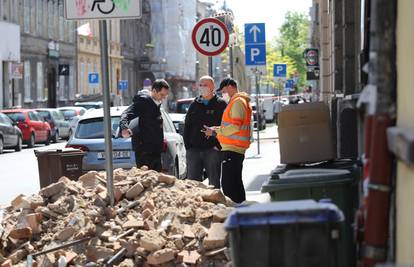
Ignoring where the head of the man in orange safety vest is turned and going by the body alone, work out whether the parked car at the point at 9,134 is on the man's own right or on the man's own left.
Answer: on the man's own right

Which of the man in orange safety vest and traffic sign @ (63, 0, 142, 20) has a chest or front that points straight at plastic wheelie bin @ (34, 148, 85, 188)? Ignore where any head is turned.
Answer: the man in orange safety vest

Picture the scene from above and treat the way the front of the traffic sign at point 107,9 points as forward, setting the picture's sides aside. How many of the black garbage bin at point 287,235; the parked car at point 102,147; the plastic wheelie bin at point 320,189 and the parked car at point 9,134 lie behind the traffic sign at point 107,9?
2

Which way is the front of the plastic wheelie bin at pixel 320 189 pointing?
to the viewer's left

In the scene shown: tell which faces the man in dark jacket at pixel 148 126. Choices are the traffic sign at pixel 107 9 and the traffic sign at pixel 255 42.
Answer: the traffic sign at pixel 255 42

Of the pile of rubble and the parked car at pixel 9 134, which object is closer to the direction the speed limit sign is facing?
the pile of rubble

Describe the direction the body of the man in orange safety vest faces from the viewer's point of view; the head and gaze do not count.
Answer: to the viewer's left

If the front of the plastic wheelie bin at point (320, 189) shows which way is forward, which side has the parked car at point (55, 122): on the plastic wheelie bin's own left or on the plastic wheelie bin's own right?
on the plastic wheelie bin's own right

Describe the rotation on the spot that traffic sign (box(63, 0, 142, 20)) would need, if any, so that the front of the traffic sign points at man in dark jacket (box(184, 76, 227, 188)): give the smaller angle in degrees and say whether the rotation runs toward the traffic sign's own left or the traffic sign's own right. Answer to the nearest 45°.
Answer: approximately 135° to the traffic sign's own left

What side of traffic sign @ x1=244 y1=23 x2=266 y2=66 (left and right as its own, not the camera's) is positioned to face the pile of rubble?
front
